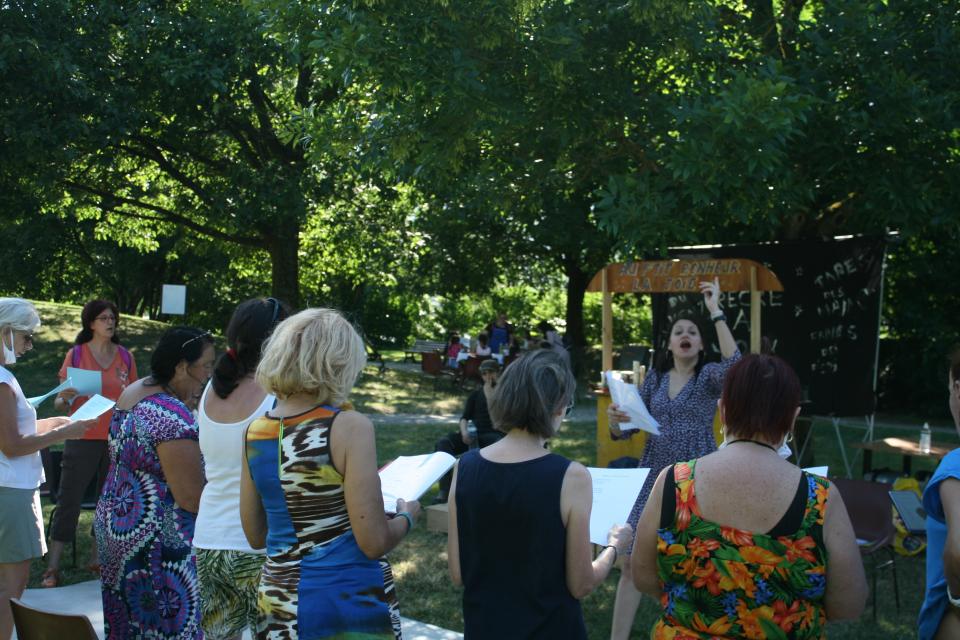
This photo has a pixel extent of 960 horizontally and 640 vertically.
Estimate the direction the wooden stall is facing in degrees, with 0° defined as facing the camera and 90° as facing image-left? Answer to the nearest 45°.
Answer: approximately 0°

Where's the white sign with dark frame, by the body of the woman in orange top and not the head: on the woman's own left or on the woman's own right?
on the woman's own left

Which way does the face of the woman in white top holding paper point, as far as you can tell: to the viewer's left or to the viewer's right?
to the viewer's right

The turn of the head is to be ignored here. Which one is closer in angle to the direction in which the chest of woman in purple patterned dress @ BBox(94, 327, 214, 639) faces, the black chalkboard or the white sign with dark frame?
the black chalkboard

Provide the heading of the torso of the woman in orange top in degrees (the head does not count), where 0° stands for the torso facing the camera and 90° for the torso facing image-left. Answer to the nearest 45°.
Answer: approximately 315°

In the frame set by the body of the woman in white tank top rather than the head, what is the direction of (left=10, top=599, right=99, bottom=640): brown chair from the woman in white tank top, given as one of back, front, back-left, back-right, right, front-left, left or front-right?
back

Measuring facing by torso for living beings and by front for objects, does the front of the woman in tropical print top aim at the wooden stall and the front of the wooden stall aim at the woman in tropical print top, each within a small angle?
yes

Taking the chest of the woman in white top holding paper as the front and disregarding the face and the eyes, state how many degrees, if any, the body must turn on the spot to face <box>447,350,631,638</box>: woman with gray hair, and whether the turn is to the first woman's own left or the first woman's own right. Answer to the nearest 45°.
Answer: approximately 45° to the first woman's own right

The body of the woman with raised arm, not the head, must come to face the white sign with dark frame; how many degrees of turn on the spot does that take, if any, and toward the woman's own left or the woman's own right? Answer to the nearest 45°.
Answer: approximately 135° to the woman's own right
